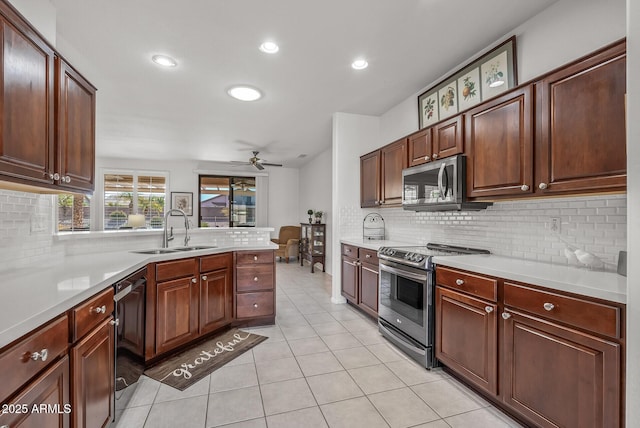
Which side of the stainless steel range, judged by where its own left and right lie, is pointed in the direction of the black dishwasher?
front

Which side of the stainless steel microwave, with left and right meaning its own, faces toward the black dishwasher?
front

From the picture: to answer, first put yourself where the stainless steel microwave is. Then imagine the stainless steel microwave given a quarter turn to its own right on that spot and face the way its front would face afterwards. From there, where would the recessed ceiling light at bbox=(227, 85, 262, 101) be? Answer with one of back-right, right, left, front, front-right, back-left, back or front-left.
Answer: front-left

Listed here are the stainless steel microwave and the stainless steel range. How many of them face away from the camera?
0

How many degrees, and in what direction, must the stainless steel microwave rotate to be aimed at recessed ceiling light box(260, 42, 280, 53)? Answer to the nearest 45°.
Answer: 0° — it already faces it

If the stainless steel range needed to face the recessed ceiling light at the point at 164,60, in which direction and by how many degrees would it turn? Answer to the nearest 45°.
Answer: approximately 45° to its right

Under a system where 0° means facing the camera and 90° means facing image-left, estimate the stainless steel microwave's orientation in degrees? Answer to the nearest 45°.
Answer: approximately 45°

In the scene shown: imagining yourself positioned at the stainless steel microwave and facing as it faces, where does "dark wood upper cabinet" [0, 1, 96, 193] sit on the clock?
The dark wood upper cabinet is roughly at 12 o'clock from the stainless steel microwave.

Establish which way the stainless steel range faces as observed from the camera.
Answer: facing the viewer and to the left of the viewer

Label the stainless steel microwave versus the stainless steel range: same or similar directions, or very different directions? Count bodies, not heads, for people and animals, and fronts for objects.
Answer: same or similar directions
